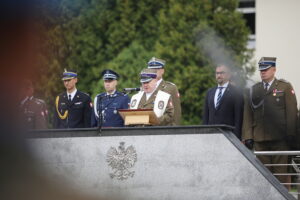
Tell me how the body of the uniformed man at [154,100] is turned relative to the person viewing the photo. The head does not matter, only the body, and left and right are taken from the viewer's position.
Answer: facing the viewer and to the left of the viewer

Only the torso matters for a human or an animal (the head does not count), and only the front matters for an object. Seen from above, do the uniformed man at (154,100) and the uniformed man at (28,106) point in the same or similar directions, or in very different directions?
same or similar directions

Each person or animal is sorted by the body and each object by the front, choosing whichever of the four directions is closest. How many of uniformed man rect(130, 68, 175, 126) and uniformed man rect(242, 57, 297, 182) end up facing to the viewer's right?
0

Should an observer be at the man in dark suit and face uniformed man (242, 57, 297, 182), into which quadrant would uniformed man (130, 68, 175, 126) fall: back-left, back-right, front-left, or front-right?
back-right

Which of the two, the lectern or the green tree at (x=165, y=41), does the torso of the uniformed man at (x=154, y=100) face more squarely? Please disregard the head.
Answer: the lectern

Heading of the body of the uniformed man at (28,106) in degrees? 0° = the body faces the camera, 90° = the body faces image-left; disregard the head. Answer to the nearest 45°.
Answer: approximately 45°

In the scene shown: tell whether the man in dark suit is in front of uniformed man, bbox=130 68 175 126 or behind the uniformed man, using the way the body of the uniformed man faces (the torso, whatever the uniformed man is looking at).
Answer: behind

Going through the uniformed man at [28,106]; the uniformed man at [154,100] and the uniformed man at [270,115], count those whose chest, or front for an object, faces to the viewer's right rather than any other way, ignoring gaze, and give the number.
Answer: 0

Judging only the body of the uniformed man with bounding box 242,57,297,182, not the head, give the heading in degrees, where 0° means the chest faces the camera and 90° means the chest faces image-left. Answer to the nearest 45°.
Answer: approximately 45°
